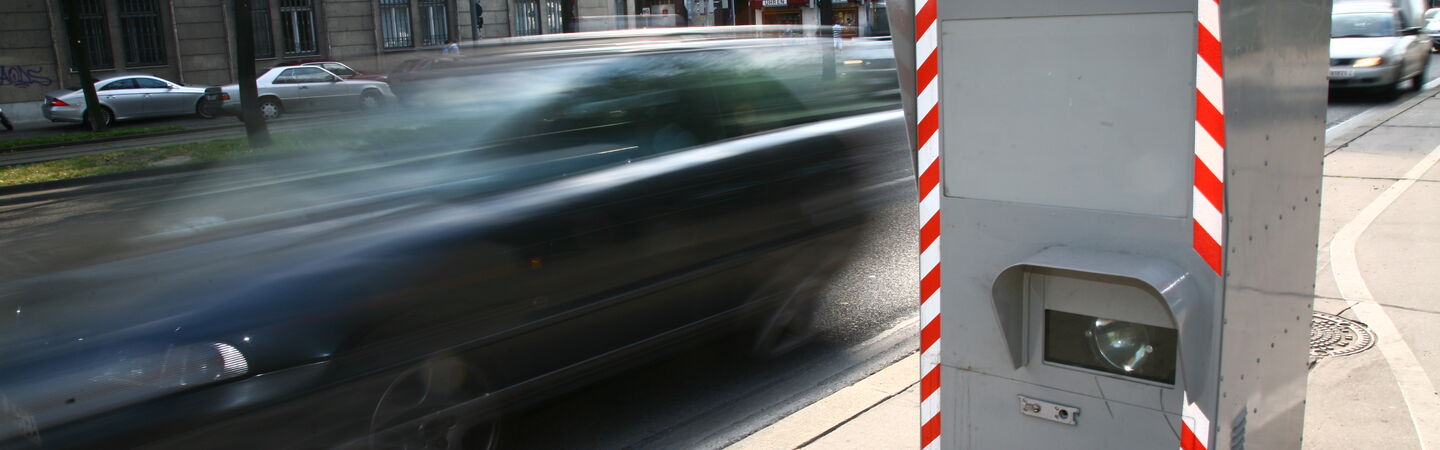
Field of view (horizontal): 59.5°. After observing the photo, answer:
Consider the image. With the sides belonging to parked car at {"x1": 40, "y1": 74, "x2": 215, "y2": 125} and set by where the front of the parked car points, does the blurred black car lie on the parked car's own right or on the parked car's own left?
on the parked car's own right

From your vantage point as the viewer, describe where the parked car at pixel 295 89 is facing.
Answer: facing to the right of the viewer

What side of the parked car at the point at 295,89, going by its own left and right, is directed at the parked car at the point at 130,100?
back

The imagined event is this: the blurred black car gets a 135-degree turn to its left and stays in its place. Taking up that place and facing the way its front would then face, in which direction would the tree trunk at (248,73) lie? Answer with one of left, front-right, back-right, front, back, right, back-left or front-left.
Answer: left

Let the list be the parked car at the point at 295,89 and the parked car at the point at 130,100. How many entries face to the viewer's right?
2

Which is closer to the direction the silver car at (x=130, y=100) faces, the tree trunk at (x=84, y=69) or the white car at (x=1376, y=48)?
the white car

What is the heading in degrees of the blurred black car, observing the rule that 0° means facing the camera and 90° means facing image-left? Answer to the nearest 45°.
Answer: approximately 45°

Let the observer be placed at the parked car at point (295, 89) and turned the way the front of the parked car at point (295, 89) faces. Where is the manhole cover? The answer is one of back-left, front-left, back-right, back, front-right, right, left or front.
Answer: right

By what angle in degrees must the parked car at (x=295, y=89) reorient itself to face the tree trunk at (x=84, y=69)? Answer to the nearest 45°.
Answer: approximately 135° to its right

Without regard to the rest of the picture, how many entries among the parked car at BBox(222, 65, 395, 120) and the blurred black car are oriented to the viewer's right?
1

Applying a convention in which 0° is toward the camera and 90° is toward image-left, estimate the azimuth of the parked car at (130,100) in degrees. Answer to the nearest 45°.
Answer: approximately 270°

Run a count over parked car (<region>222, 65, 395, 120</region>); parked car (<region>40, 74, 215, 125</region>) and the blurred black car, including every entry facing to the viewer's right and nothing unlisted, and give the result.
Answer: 2
